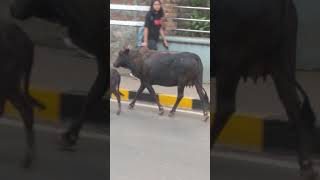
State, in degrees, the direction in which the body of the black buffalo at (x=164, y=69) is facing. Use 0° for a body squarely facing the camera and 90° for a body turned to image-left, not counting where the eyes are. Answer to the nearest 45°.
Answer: approximately 90°

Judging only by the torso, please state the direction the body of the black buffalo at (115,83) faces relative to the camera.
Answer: to the viewer's left
